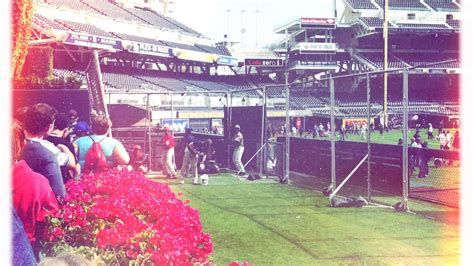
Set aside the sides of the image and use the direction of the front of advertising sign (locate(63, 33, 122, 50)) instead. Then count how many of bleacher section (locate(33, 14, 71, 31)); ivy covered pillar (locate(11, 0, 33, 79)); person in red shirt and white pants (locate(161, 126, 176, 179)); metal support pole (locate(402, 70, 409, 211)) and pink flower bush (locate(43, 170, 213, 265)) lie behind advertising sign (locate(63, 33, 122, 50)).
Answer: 1

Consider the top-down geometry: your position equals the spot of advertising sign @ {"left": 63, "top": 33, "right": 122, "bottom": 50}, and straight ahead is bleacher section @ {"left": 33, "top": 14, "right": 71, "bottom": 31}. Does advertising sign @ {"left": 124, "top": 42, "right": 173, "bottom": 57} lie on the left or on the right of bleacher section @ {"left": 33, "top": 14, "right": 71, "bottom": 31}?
right

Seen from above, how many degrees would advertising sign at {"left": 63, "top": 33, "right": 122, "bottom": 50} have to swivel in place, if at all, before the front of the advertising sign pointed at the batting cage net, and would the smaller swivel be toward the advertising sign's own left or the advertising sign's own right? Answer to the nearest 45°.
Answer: approximately 45° to the advertising sign's own right

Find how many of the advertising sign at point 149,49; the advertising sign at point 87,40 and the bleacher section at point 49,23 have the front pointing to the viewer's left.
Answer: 0

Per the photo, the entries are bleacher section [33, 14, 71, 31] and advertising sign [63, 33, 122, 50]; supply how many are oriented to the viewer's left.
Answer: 0

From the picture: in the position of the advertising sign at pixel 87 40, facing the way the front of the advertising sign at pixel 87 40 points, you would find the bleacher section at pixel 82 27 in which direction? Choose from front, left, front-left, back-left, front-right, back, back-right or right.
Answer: back-left

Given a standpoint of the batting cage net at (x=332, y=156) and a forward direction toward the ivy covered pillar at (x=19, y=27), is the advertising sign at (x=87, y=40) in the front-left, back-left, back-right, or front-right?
front-right

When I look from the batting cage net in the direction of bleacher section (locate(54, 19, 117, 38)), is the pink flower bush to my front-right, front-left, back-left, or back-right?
back-left

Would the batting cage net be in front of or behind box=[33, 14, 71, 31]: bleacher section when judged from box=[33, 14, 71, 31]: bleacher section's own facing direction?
in front

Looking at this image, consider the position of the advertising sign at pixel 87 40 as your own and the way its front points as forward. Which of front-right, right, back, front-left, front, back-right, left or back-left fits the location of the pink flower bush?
front-right

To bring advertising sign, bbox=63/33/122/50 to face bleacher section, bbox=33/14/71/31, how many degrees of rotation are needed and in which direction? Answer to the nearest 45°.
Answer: approximately 180°

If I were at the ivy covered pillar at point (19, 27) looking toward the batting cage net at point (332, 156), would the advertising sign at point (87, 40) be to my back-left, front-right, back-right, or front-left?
front-left

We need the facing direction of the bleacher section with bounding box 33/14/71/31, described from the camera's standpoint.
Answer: facing the viewer and to the right of the viewer

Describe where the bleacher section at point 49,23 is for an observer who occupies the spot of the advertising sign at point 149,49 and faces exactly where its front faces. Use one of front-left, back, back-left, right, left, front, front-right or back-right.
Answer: right

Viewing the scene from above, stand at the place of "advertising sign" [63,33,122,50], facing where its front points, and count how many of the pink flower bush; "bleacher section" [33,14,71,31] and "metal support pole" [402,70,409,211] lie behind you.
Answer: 1

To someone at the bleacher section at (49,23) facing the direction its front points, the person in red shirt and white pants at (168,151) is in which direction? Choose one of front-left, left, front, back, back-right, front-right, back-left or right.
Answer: front-right
